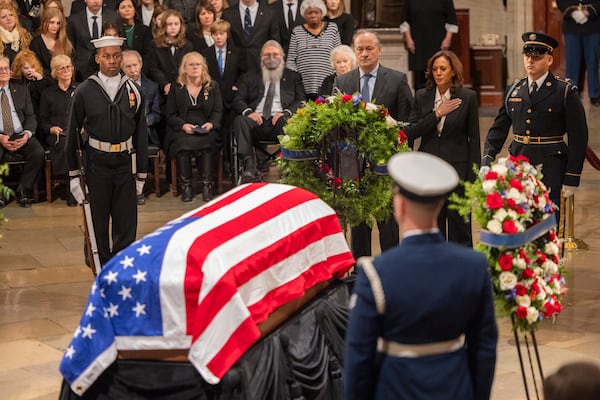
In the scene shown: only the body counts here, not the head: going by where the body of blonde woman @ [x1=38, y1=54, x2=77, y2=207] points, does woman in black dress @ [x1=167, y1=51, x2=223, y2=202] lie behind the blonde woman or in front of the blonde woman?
in front

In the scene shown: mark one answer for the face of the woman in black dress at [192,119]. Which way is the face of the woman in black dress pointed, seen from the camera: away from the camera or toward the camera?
toward the camera

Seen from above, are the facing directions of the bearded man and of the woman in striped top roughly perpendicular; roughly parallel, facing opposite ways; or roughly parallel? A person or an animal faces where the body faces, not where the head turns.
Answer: roughly parallel

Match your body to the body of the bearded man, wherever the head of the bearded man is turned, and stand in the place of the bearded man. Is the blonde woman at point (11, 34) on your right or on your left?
on your right

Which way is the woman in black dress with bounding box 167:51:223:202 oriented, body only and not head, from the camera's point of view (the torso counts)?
toward the camera

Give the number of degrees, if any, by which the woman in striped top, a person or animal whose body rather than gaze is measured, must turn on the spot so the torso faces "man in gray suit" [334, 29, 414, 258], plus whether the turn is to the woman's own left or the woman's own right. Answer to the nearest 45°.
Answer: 0° — they already face them

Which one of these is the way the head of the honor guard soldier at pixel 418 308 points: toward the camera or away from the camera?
away from the camera

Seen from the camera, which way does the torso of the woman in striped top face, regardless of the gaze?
toward the camera

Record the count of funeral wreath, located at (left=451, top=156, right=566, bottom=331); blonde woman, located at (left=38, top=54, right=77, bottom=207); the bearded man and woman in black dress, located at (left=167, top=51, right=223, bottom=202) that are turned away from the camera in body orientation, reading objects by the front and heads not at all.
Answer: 0

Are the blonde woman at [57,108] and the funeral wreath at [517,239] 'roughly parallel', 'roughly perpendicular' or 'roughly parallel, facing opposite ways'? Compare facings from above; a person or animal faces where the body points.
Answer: roughly parallel

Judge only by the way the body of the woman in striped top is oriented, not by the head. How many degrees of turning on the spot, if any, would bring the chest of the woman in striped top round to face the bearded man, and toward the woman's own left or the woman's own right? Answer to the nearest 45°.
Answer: approximately 45° to the woman's own right

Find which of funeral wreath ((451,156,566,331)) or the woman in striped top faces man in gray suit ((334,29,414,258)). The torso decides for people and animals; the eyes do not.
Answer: the woman in striped top

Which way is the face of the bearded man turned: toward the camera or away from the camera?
toward the camera

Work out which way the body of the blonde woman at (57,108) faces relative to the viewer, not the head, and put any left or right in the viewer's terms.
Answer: facing the viewer and to the right of the viewer

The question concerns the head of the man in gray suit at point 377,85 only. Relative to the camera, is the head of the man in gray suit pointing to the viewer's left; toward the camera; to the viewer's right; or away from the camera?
toward the camera

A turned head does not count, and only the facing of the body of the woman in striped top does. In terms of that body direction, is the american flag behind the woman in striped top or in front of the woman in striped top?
in front
